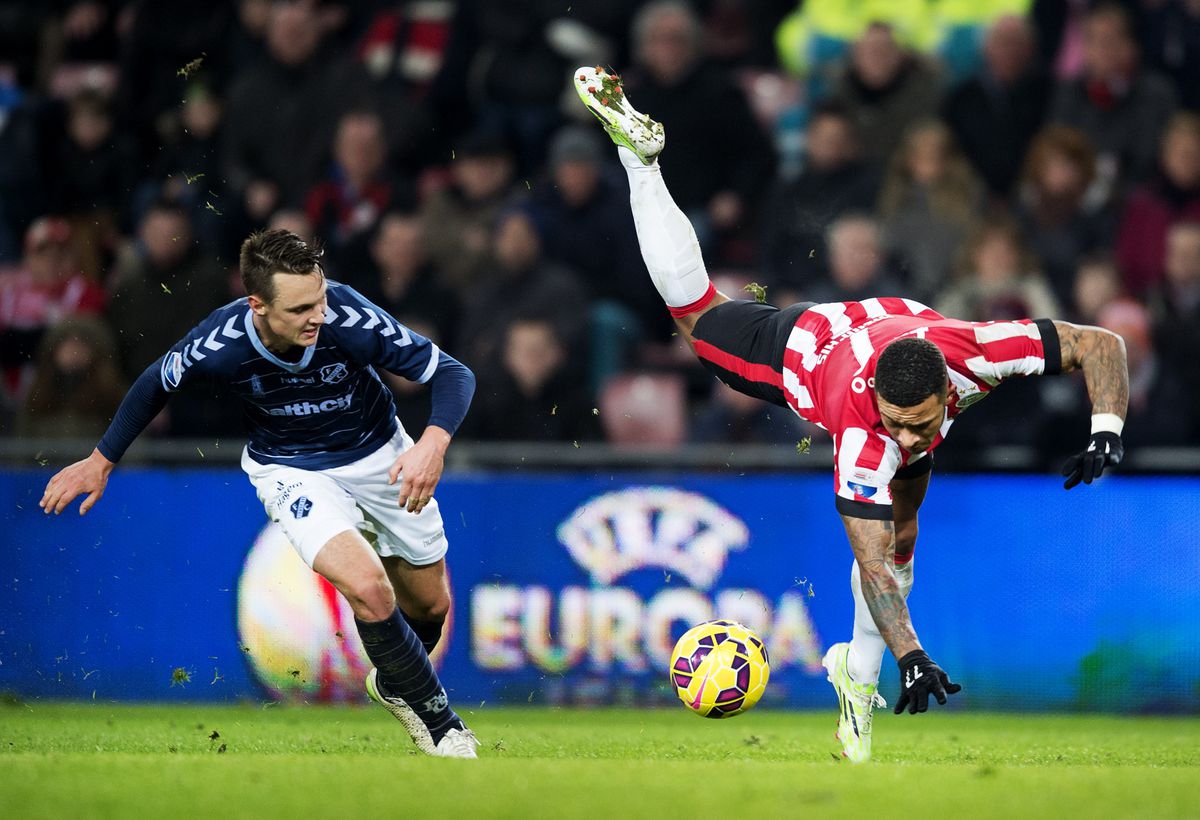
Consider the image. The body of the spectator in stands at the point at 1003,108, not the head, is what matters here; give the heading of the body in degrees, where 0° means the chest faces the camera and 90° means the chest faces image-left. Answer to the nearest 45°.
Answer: approximately 0°

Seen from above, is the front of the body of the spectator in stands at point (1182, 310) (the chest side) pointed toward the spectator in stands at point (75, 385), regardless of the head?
no

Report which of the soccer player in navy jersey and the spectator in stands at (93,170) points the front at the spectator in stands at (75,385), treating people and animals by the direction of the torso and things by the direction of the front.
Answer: the spectator in stands at (93,170)

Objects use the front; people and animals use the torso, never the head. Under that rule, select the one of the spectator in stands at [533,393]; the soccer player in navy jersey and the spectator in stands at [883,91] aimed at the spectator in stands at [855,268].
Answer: the spectator in stands at [883,91]

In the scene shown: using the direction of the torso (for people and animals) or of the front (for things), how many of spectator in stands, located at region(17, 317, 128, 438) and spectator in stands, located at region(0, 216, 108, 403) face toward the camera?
2

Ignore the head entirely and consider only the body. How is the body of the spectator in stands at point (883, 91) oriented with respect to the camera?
toward the camera

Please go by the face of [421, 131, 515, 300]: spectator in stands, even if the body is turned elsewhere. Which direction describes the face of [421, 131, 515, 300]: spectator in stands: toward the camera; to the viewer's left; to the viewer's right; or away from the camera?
toward the camera

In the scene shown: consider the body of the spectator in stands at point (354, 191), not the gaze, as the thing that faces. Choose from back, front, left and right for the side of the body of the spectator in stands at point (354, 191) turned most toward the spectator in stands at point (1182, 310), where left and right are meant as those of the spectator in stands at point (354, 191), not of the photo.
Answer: left

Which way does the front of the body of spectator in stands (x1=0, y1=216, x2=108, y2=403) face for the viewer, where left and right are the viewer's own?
facing the viewer

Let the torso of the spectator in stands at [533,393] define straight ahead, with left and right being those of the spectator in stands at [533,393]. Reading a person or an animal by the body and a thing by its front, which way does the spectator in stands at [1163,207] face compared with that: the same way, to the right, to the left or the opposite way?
the same way

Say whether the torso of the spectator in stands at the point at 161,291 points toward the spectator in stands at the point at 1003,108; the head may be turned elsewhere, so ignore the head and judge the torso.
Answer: no

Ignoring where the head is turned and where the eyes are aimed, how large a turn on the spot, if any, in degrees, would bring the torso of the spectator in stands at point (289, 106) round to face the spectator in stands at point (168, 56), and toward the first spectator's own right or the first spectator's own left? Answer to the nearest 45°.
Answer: approximately 135° to the first spectator's own right

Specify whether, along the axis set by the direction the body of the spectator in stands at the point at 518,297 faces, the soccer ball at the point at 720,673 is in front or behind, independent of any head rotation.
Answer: in front

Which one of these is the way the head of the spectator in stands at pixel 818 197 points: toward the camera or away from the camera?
toward the camera

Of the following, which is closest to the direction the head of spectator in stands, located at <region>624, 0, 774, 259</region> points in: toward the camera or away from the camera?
toward the camera

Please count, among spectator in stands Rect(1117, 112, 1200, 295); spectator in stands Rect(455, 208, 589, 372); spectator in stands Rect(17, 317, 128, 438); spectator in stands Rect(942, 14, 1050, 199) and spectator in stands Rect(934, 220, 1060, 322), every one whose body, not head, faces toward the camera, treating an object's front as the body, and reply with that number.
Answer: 5

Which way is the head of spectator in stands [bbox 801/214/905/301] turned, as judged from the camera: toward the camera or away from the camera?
toward the camera

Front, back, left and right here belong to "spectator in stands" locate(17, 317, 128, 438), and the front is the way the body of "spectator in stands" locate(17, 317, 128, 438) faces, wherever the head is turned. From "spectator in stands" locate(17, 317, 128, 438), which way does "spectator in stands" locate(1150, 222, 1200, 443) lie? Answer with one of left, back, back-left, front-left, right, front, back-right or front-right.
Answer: left

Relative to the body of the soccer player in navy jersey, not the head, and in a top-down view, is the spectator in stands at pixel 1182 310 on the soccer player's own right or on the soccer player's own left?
on the soccer player's own left

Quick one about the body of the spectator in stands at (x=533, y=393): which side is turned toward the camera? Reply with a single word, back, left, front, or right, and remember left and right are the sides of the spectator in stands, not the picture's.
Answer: front
